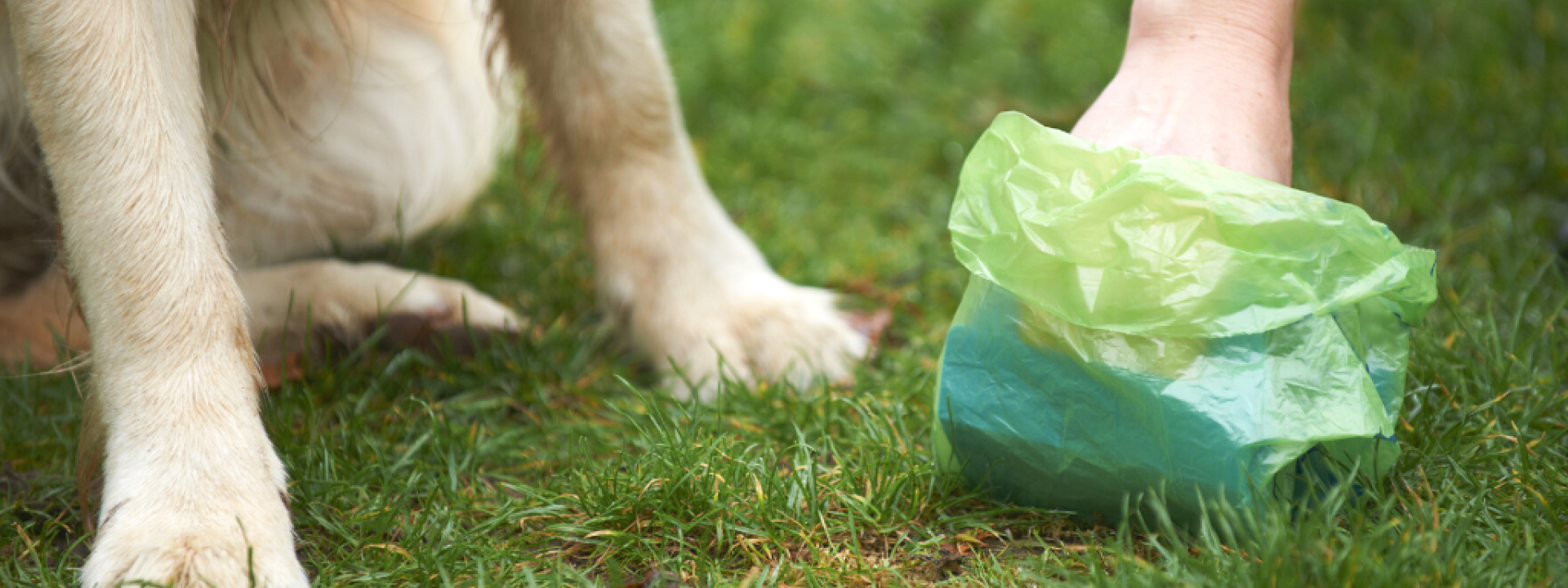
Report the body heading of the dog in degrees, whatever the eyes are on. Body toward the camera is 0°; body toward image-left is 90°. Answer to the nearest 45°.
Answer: approximately 315°
